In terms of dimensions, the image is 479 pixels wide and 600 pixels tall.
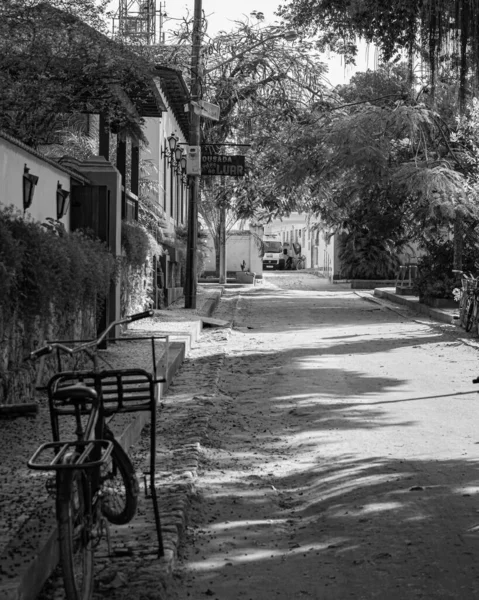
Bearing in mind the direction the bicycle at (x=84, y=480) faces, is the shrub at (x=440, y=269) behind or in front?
in front

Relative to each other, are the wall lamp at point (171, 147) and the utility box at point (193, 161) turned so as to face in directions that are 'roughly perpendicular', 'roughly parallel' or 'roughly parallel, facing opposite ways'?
roughly perpendicular

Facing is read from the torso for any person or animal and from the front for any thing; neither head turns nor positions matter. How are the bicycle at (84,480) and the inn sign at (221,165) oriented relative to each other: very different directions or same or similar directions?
very different directions

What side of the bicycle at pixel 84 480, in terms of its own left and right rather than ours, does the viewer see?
back

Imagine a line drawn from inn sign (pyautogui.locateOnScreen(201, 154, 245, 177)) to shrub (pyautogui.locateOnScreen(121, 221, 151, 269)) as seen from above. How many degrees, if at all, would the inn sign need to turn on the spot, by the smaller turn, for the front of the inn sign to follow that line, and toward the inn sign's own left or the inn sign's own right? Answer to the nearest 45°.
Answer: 0° — it already faces it

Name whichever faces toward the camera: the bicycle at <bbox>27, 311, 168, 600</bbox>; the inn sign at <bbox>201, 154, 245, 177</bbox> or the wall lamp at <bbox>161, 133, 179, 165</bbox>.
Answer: the inn sign

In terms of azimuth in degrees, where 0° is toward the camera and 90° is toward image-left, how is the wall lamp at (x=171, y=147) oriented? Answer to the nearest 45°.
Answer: approximately 270°

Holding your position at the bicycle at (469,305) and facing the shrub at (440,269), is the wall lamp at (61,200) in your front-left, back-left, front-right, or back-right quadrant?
back-left

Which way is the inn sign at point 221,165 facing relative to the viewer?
toward the camera

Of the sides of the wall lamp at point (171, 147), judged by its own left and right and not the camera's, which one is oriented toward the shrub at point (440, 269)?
front

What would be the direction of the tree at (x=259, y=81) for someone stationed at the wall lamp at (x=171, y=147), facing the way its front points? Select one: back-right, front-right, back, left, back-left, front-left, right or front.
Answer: front-left

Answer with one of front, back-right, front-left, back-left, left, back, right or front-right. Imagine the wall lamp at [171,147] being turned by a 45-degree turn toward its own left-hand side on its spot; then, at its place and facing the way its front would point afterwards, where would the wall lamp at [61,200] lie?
back-right

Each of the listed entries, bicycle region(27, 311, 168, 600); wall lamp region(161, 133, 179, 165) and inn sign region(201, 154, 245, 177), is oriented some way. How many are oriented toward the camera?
1

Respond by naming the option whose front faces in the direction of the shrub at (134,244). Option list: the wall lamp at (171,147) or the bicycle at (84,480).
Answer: the bicycle

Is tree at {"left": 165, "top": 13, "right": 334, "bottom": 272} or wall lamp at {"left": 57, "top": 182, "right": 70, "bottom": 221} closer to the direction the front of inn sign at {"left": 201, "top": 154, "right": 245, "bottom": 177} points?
the wall lamp
